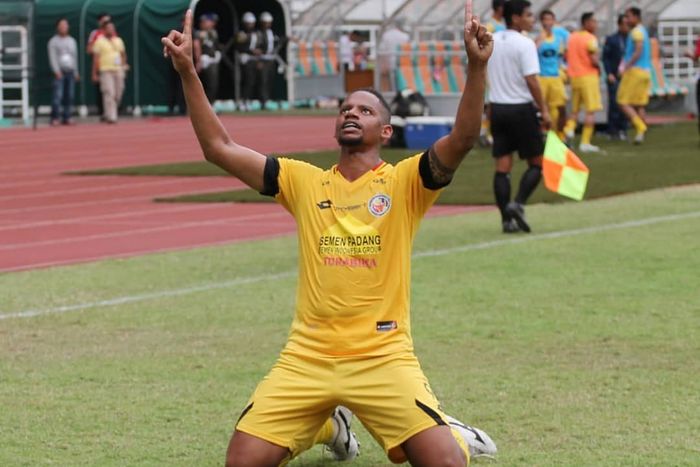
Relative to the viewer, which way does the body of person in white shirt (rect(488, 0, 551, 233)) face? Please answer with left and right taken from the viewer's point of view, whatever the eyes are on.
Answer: facing away from the viewer and to the right of the viewer

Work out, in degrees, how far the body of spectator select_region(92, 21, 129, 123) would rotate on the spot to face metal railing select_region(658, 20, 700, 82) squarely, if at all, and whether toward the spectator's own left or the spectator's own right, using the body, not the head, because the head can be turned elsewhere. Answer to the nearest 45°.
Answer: approximately 90° to the spectator's own left

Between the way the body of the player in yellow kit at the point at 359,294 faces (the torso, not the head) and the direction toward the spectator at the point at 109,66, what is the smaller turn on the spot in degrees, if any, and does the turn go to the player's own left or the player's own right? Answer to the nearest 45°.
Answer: approximately 180°

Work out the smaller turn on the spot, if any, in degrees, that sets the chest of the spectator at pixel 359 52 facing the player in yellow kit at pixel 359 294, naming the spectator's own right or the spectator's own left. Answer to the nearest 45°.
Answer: approximately 45° to the spectator's own left

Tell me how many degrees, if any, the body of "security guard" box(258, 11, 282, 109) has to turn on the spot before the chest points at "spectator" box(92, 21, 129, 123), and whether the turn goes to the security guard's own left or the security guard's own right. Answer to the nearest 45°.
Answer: approximately 45° to the security guard's own right

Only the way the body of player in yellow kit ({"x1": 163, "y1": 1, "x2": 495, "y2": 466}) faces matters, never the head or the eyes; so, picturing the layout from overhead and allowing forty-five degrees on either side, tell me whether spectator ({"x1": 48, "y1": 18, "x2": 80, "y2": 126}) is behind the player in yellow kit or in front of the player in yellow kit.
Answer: behind

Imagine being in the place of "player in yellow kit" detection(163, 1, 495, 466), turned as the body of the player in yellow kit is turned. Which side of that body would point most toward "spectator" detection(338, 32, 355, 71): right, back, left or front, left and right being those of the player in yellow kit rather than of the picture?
back

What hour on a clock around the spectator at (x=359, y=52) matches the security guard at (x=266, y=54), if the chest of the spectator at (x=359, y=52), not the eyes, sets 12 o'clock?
the security guard at (x=266, y=54) is roughly at 2 o'clock from the spectator at (x=359, y=52).
